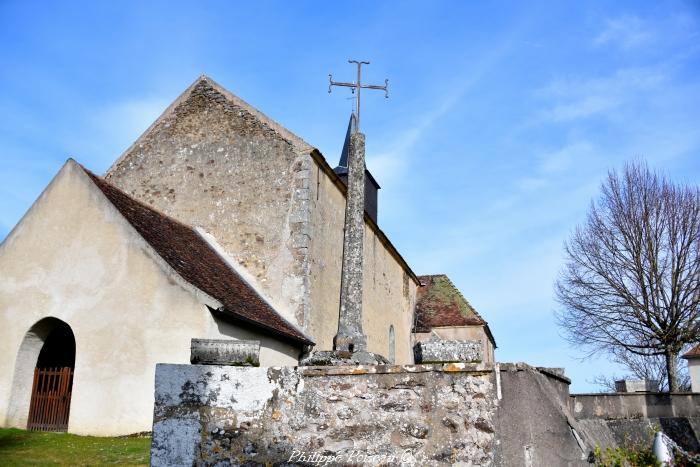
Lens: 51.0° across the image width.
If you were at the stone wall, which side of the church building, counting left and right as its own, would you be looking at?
left

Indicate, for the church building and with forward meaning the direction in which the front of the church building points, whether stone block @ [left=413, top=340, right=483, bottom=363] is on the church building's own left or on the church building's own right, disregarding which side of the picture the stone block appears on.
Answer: on the church building's own left

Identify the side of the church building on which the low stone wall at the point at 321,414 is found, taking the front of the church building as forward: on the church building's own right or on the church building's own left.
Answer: on the church building's own left

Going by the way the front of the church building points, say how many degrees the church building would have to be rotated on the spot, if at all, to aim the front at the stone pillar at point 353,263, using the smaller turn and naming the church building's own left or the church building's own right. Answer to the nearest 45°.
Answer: approximately 90° to the church building's own left

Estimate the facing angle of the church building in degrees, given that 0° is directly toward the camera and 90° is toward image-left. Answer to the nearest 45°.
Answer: approximately 45°

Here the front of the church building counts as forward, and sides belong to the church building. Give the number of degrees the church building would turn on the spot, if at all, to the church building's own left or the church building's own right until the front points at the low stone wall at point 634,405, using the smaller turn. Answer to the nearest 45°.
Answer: approximately 90° to the church building's own left
